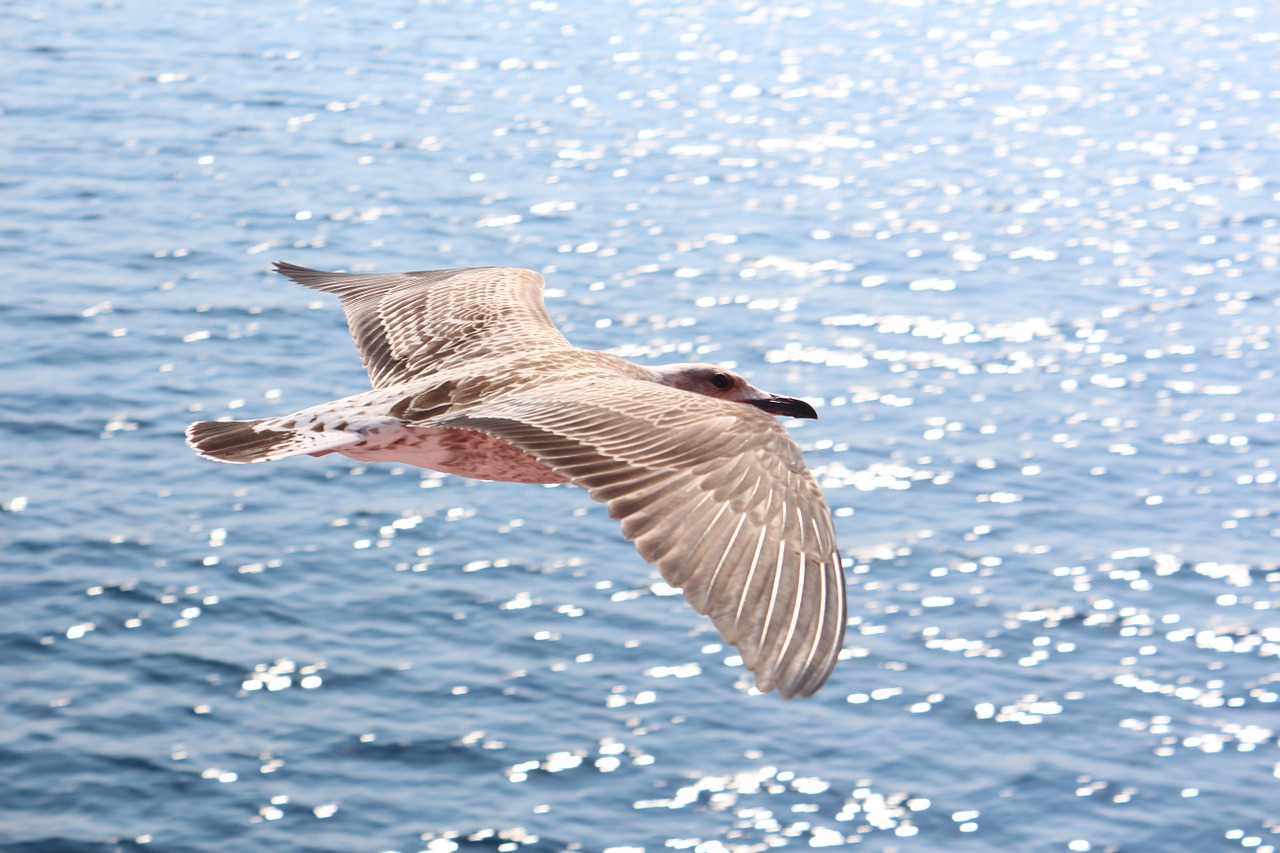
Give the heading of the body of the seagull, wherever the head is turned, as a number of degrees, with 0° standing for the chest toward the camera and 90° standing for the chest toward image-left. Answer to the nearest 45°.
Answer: approximately 270°
